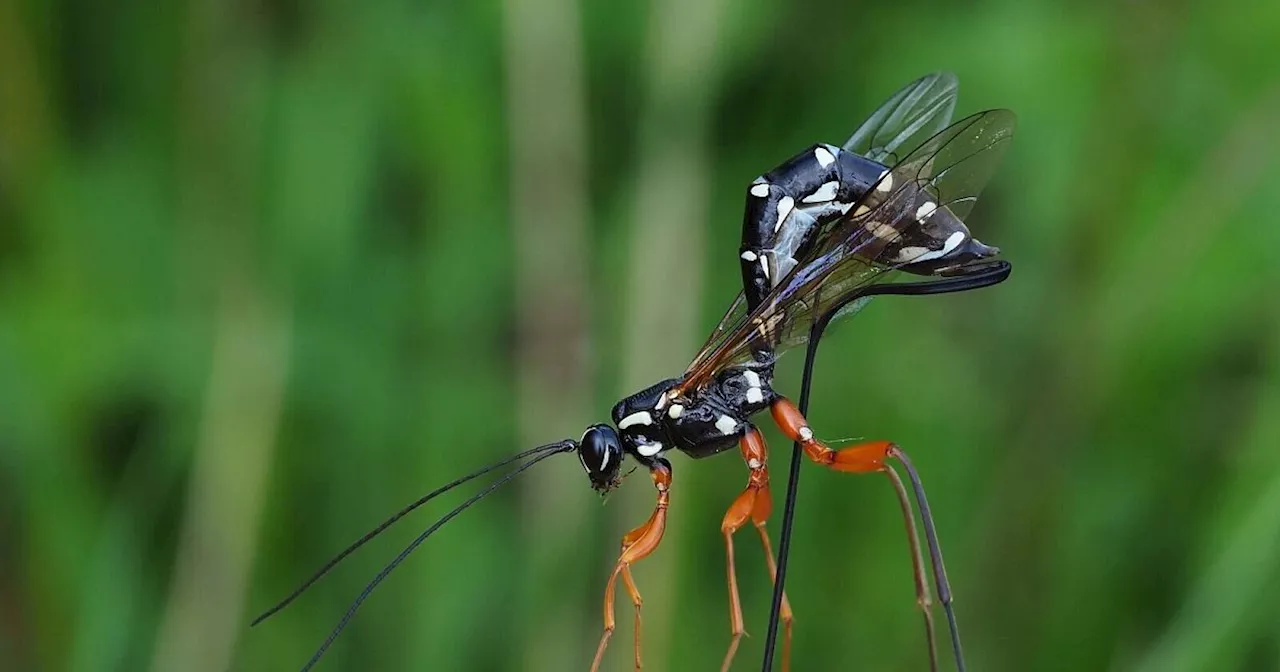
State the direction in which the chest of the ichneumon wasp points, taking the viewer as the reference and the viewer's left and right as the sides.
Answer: facing to the left of the viewer
